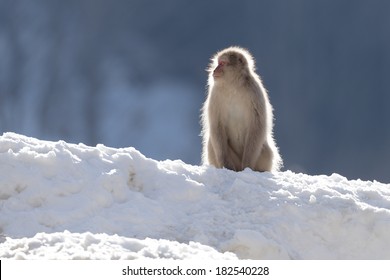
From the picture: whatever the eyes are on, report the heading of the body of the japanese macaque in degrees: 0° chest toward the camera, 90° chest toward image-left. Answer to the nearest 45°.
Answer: approximately 45°
